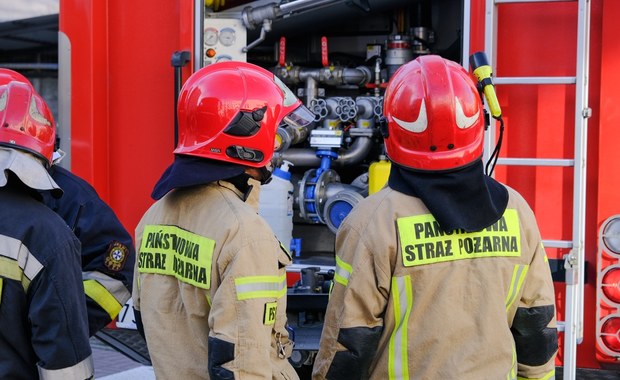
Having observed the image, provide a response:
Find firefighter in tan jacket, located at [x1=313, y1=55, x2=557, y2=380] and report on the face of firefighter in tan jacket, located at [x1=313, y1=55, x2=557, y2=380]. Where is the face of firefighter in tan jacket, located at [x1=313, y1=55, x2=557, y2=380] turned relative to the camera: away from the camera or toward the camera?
away from the camera

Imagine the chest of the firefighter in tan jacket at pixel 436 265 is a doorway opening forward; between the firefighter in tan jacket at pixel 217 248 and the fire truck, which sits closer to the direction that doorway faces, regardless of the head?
the fire truck

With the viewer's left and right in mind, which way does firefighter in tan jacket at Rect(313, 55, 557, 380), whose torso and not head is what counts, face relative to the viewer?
facing away from the viewer

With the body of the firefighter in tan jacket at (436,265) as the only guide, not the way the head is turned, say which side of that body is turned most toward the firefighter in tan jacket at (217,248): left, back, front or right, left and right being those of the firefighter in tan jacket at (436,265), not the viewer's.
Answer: left

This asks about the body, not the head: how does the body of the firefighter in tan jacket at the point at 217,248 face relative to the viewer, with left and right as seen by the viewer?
facing away from the viewer and to the right of the viewer

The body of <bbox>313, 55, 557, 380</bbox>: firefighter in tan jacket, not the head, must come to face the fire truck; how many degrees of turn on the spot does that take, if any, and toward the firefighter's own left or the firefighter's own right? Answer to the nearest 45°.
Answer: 0° — they already face it
